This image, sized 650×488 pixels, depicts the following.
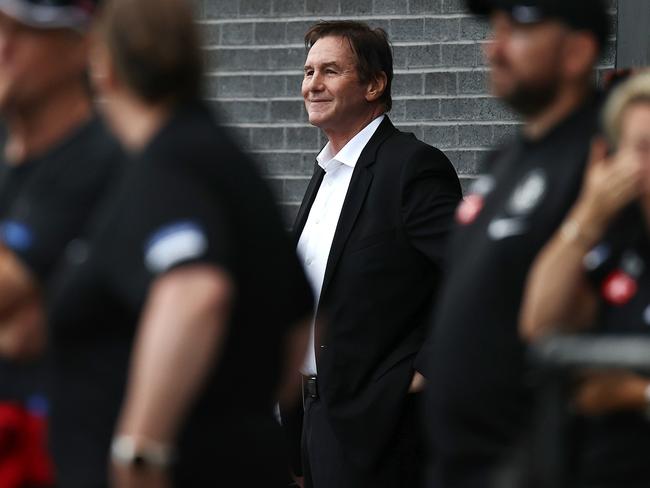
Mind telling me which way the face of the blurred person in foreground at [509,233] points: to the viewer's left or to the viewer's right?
to the viewer's left

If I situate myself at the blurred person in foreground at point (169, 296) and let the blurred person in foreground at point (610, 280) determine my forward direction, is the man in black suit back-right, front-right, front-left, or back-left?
front-left

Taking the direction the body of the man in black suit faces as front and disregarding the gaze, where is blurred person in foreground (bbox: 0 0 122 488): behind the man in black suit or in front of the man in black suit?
in front

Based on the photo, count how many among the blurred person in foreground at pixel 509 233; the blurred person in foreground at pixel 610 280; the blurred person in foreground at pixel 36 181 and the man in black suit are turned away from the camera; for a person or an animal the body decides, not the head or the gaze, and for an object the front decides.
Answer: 0

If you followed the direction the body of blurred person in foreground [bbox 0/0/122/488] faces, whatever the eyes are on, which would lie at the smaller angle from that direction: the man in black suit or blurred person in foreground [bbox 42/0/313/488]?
the blurred person in foreground [bbox 42/0/313/488]

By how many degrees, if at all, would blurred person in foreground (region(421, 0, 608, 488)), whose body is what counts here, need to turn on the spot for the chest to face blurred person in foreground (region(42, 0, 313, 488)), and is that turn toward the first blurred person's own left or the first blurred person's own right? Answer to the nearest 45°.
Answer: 0° — they already face them

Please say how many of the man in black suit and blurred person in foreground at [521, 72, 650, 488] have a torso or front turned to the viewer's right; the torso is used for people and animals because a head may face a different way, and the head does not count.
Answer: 0

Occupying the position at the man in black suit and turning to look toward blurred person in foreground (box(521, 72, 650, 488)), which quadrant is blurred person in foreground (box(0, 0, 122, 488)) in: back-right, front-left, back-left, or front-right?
front-right

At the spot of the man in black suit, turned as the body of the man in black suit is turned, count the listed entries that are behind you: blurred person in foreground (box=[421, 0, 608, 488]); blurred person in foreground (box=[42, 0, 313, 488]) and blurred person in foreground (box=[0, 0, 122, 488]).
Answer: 0

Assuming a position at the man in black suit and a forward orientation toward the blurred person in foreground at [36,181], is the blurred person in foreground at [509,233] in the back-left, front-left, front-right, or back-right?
front-left

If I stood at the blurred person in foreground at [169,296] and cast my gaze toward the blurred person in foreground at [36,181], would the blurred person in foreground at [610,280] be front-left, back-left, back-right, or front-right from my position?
back-right

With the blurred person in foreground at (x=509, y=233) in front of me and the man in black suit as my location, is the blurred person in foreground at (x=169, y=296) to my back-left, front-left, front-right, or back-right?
front-right

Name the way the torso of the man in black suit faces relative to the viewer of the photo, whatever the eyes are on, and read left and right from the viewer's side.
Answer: facing the viewer and to the left of the viewer
